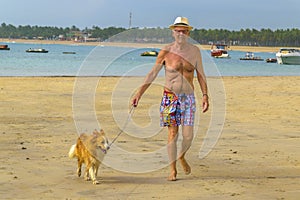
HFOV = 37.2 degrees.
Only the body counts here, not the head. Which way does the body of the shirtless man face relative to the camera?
toward the camera

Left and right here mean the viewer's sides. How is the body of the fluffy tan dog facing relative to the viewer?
facing the viewer and to the right of the viewer

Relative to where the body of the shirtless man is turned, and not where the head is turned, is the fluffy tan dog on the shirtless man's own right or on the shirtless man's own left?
on the shirtless man's own right

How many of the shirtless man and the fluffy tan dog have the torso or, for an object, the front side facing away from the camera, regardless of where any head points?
0

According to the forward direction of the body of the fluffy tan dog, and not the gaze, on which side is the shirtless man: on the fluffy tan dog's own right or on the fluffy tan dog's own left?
on the fluffy tan dog's own left
